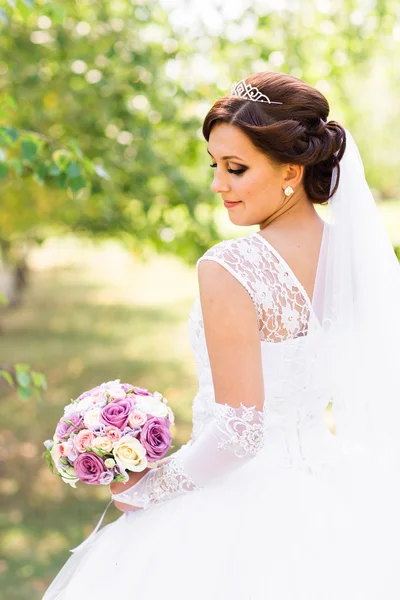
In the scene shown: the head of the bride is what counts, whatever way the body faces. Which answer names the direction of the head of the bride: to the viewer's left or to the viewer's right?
to the viewer's left

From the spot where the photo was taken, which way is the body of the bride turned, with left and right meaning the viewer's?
facing away from the viewer and to the left of the viewer
